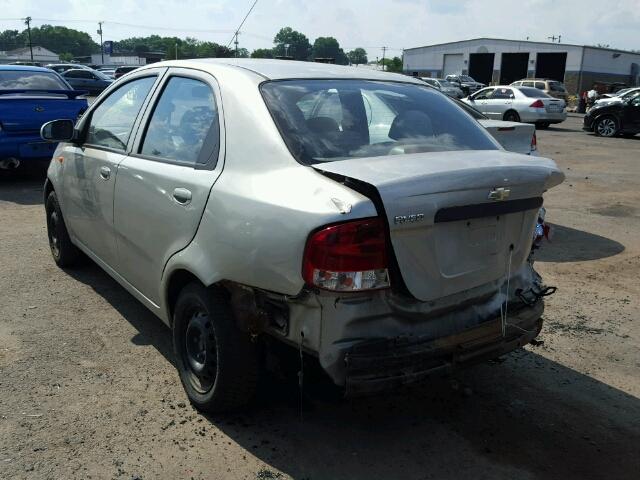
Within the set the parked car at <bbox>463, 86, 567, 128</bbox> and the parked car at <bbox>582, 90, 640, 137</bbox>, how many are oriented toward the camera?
0

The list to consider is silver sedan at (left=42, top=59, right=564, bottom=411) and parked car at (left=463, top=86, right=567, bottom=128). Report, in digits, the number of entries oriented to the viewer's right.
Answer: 0

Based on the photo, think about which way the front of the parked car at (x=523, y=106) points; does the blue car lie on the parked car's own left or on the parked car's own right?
on the parked car's own left

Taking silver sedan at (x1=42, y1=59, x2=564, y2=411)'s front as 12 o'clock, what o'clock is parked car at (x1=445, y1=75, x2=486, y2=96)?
The parked car is roughly at 2 o'clock from the silver sedan.

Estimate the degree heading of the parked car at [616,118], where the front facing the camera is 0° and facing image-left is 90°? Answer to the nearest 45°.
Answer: approximately 90°

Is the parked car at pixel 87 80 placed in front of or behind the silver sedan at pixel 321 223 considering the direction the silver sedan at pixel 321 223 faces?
in front

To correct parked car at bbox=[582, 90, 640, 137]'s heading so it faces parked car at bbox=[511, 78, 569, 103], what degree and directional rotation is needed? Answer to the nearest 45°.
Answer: approximately 90° to its right

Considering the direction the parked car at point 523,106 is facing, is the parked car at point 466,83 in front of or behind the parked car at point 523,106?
in front

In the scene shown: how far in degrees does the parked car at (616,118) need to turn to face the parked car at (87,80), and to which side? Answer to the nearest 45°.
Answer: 0° — it already faces it

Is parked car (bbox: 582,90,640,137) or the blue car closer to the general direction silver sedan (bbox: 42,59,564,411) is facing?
the blue car

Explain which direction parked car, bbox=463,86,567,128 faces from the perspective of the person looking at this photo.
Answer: facing away from the viewer and to the left of the viewer

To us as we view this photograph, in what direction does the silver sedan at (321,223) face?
facing away from the viewer and to the left of the viewer
